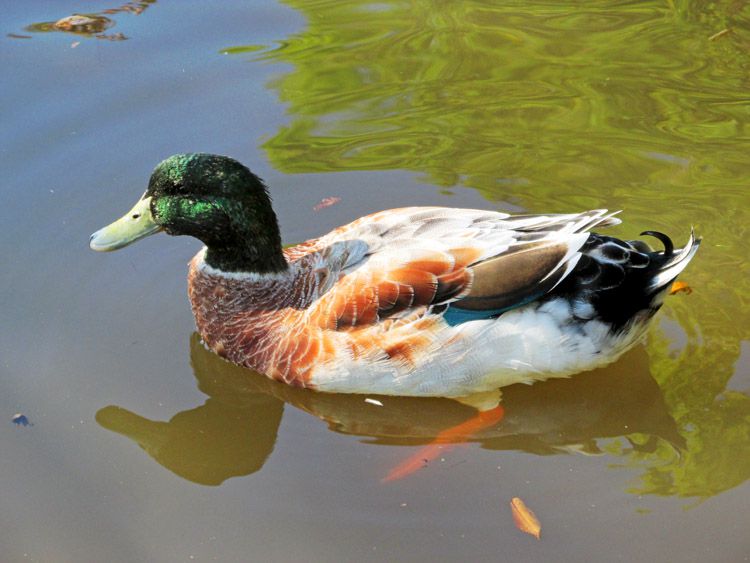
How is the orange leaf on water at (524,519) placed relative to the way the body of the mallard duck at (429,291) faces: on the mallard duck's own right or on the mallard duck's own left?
on the mallard duck's own left

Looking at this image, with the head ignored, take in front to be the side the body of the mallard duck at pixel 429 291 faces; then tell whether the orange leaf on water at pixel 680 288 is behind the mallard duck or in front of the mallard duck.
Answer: behind

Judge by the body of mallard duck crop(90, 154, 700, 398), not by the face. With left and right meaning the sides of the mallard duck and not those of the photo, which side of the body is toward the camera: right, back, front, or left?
left
